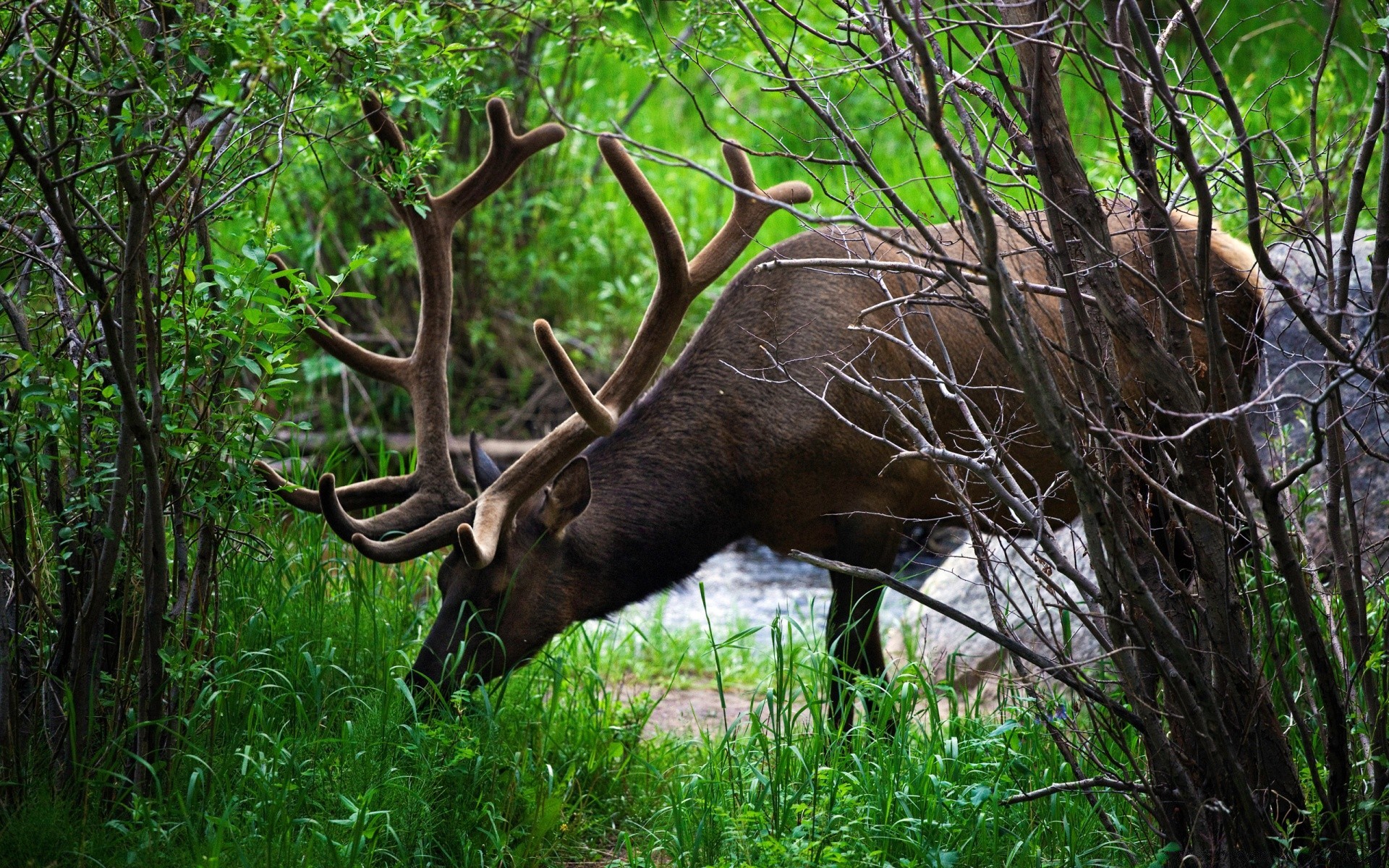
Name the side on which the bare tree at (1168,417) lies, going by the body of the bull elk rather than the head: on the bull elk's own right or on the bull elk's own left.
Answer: on the bull elk's own left

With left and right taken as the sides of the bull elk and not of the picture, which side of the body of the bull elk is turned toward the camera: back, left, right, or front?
left
